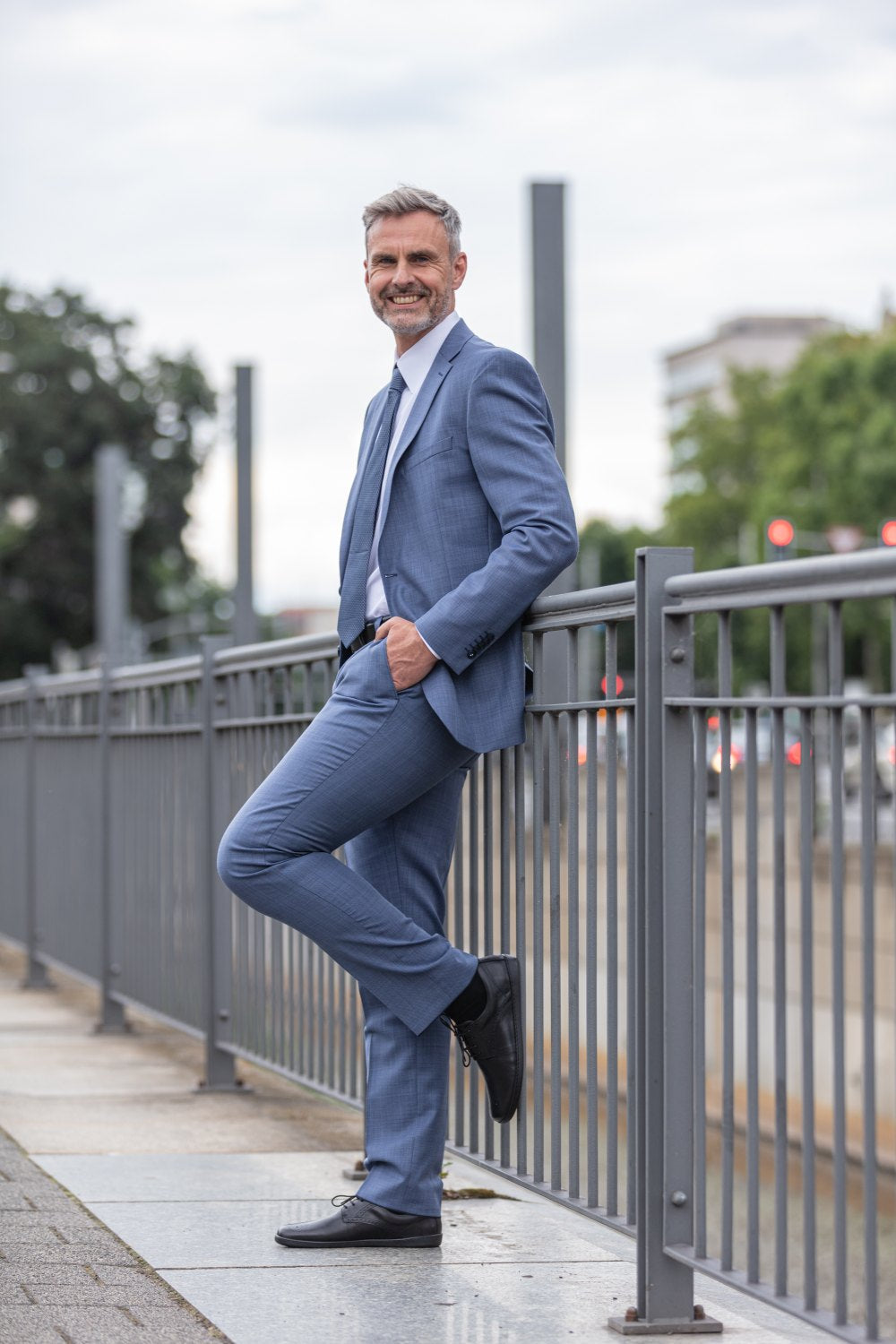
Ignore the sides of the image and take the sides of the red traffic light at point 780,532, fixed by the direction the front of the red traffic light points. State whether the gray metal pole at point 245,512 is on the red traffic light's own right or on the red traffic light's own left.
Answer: on the red traffic light's own right

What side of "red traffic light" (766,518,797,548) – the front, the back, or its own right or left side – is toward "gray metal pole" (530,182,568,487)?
front

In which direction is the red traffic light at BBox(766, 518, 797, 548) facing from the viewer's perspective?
toward the camera

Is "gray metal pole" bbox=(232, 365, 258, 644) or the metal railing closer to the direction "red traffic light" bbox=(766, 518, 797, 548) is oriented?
the metal railing

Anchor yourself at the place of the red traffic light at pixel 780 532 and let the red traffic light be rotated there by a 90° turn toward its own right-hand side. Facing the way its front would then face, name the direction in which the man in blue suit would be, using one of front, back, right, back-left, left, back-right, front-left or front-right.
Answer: left

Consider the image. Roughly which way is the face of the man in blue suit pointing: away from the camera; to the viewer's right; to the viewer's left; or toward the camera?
toward the camera

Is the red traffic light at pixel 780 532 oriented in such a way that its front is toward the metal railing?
yes
